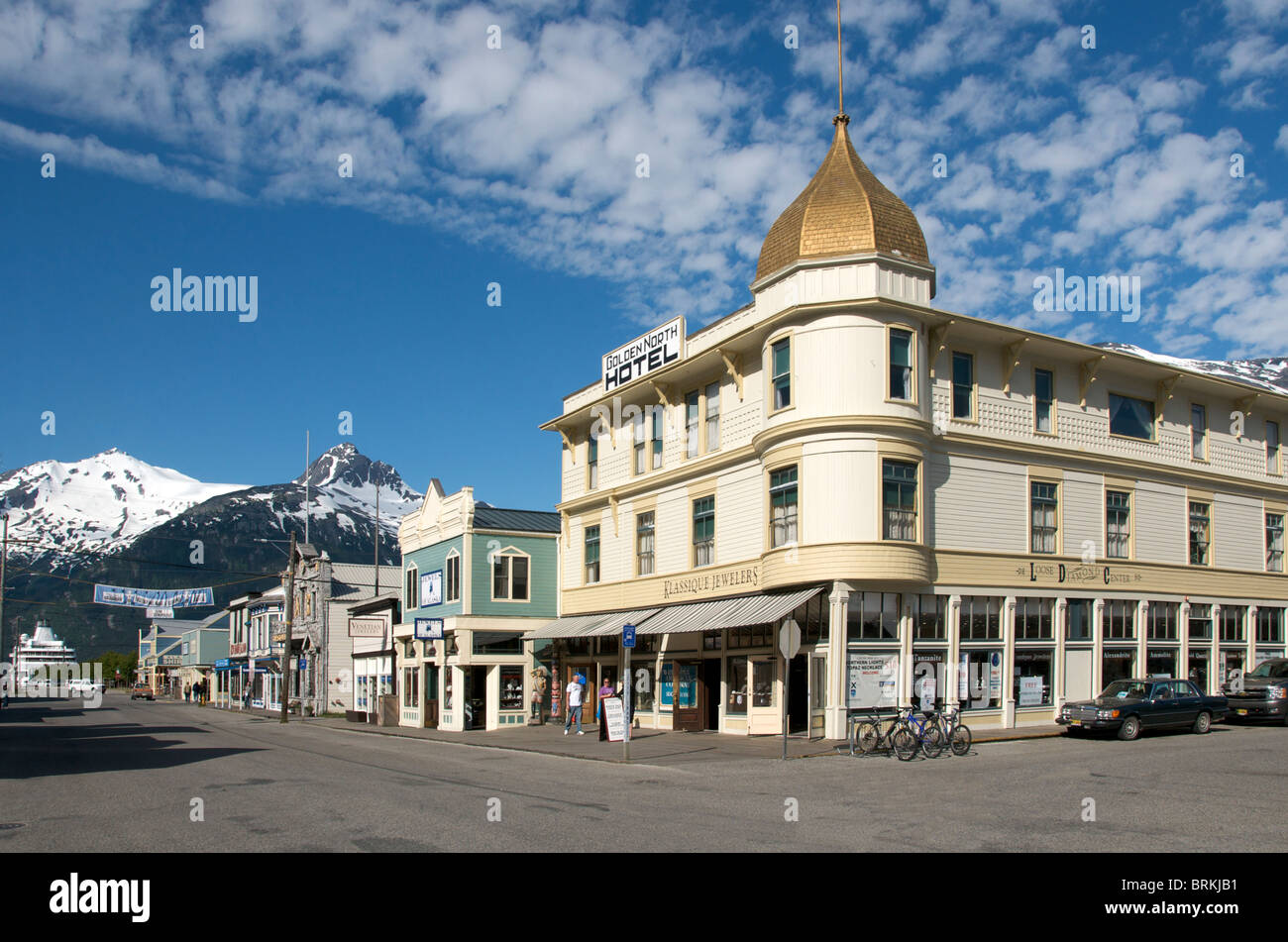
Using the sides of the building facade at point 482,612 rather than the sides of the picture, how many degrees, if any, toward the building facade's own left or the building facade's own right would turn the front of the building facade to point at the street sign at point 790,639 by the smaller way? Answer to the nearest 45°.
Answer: approximately 45° to the building facade's own left

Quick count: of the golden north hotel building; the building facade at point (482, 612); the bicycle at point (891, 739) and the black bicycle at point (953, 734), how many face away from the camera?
0

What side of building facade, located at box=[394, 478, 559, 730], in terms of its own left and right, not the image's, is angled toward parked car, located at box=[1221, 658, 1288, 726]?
left

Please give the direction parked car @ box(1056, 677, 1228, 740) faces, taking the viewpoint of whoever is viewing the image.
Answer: facing the viewer and to the left of the viewer
